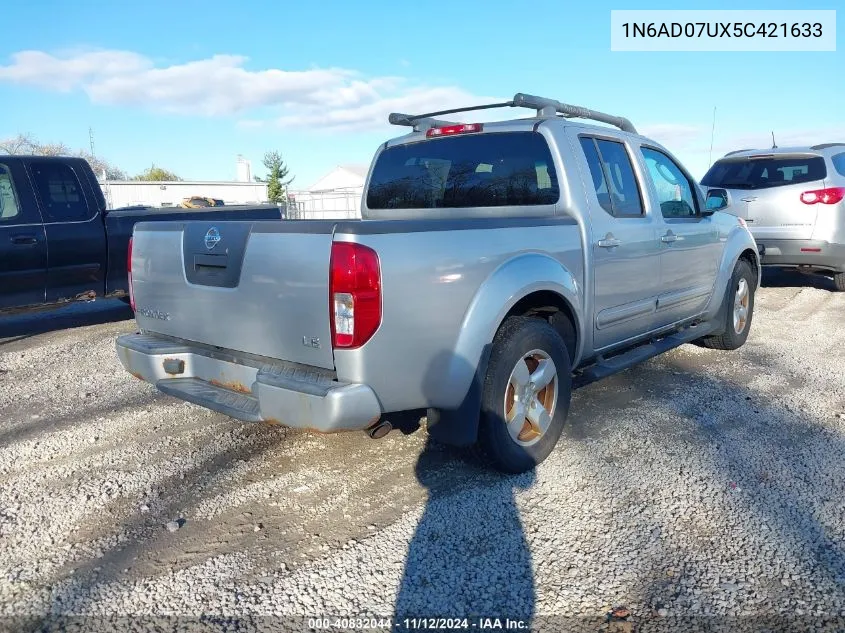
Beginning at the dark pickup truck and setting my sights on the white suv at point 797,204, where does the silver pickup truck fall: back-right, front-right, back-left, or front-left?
front-right

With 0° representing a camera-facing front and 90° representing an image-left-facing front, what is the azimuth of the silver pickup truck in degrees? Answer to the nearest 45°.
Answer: approximately 225°

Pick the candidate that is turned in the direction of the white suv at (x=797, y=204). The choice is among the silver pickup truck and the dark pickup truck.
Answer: the silver pickup truck

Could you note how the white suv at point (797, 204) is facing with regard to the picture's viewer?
facing away from the viewer and to the right of the viewer

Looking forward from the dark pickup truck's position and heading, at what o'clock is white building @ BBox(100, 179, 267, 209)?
The white building is roughly at 3 o'clock from the dark pickup truck.

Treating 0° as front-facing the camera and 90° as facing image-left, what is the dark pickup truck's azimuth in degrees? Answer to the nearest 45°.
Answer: approximately 90°

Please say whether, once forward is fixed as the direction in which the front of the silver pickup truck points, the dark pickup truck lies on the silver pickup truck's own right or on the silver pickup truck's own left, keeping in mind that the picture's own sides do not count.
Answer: on the silver pickup truck's own left

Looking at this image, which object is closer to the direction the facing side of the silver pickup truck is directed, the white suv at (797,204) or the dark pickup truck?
the white suv

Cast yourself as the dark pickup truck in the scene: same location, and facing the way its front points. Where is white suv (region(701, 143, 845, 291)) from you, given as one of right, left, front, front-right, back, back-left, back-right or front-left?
back

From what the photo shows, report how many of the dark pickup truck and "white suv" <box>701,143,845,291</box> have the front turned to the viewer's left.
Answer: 1

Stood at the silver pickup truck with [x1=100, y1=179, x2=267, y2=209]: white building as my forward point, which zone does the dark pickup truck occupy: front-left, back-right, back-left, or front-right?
front-left

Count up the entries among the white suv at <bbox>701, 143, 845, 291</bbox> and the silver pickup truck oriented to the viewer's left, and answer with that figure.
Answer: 0

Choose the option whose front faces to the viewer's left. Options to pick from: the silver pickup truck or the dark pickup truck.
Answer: the dark pickup truck

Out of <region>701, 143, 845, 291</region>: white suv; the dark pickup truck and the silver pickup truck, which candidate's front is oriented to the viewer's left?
the dark pickup truck

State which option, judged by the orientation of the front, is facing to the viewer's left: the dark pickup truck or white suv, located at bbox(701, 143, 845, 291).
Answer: the dark pickup truck

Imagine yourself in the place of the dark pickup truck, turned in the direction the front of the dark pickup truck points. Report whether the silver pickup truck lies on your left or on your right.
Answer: on your left

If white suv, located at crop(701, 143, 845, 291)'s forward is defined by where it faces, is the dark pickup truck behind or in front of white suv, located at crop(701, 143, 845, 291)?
behind
